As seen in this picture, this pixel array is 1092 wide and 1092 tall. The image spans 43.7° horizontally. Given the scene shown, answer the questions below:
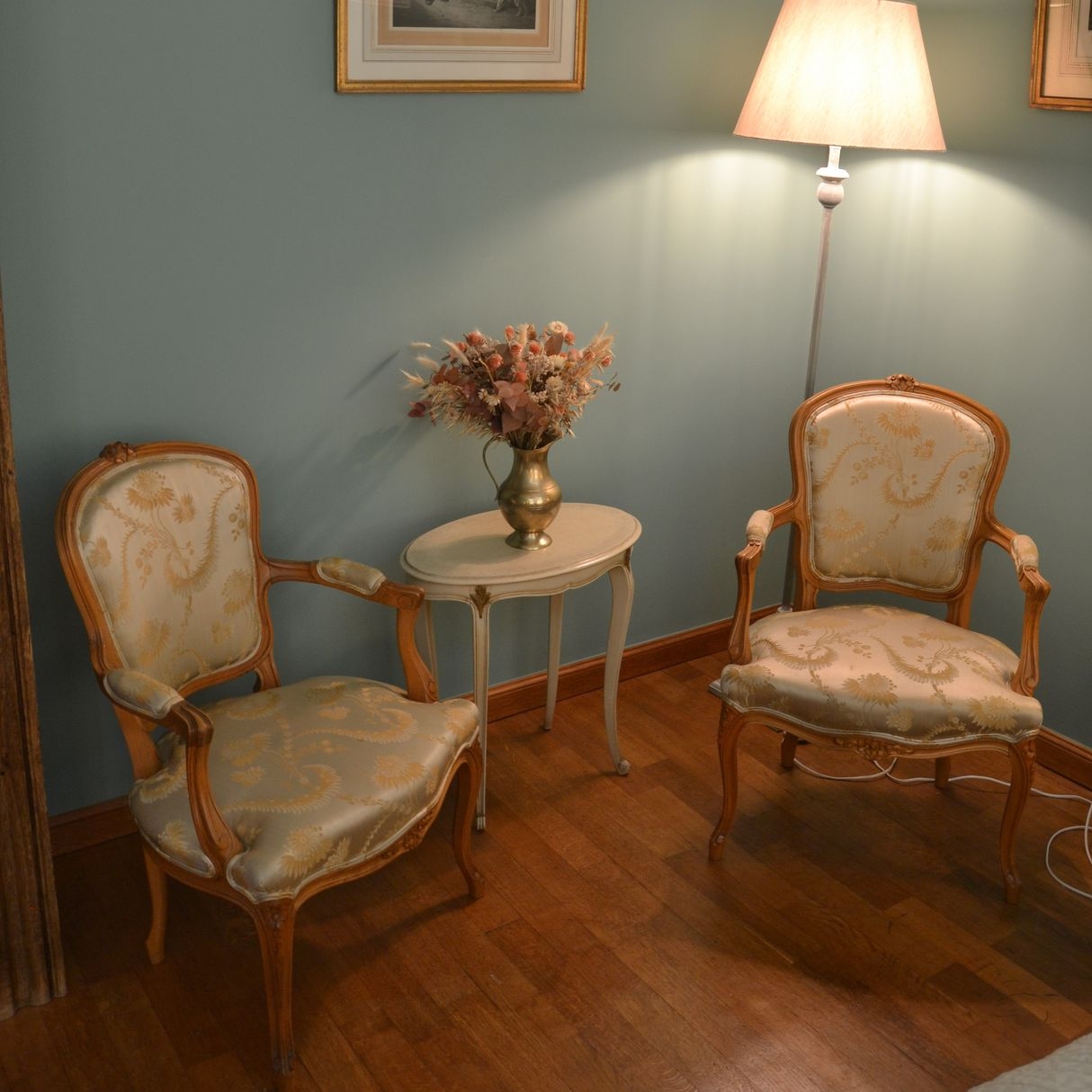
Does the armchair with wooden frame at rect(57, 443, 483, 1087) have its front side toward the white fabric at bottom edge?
yes

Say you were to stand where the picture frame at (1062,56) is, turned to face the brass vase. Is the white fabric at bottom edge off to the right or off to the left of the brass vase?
left

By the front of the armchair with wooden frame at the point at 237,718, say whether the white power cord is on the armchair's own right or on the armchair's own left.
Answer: on the armchair's own left

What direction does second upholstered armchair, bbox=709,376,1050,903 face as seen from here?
toward the camera

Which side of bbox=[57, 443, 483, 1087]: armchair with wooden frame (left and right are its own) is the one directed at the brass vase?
left

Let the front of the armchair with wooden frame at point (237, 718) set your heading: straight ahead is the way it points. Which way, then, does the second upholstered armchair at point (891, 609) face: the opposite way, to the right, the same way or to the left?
to the right

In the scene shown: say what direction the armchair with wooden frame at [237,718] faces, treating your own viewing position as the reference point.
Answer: facing the viewer and to the right of the viewer

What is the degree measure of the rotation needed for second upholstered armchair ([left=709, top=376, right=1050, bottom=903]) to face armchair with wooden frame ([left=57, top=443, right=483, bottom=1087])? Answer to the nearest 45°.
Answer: approximately 45° to its right

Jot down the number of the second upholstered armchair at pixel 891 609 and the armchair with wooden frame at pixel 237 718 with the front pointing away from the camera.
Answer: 0

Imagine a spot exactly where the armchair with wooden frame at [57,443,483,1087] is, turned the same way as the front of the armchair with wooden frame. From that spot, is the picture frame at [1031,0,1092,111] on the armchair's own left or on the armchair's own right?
on the armchair's own left
